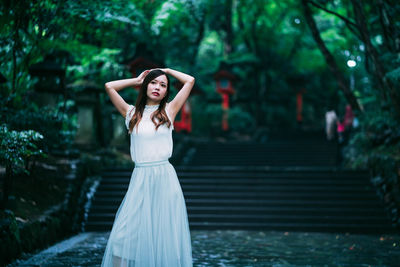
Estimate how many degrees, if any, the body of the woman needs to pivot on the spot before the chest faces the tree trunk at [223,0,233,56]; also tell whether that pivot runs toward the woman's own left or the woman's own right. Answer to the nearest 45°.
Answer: approximately 180°

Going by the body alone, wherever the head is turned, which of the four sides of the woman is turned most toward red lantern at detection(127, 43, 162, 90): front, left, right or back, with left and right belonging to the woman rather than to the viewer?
back

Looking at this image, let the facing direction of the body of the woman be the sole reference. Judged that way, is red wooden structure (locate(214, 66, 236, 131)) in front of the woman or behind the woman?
behind

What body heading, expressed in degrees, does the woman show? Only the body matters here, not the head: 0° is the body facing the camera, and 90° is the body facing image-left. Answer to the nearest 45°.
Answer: approximately 0°
